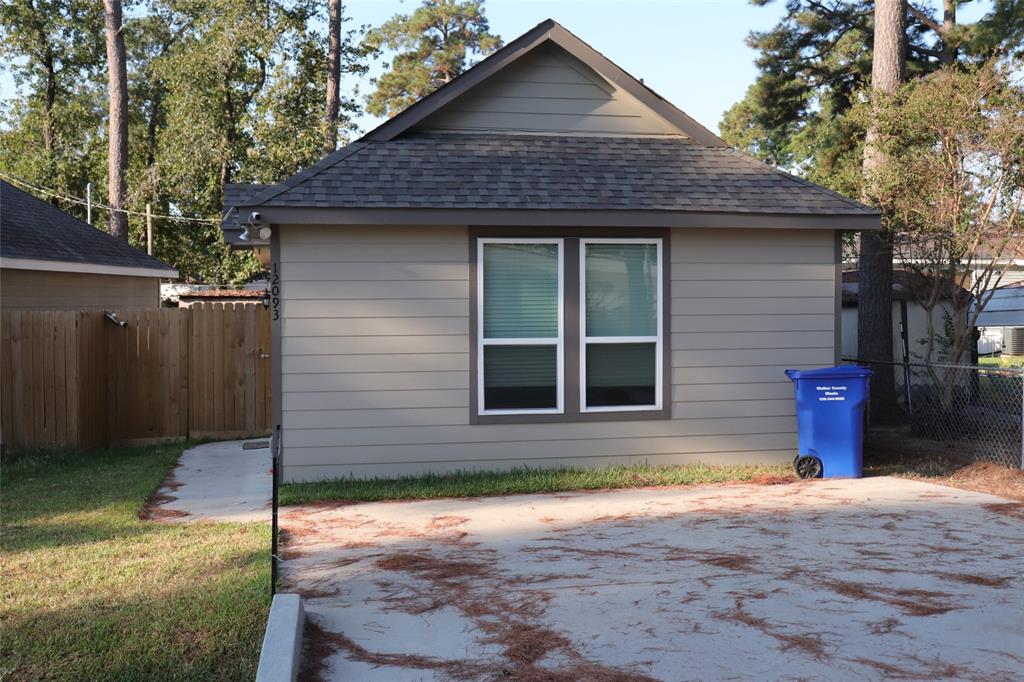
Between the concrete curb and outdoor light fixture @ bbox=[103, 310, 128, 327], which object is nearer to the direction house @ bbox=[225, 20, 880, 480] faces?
the concrete curb

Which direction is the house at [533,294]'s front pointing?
toward the camera

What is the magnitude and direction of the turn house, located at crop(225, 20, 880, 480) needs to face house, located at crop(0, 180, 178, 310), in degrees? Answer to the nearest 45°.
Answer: approximately 135° to its right

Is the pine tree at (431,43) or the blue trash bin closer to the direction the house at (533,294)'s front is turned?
the blue trash bin

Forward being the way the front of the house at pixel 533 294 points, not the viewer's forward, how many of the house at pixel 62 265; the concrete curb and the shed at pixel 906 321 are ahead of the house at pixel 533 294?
1

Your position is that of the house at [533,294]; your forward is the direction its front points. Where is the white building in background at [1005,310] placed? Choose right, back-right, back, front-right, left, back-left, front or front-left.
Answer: back-left

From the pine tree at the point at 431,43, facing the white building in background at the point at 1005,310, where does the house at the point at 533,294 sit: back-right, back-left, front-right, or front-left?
front-right

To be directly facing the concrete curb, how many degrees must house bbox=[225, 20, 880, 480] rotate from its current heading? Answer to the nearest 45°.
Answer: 0° — it already faces it

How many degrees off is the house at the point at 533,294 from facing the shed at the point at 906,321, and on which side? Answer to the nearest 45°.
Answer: approximately 135° to its left

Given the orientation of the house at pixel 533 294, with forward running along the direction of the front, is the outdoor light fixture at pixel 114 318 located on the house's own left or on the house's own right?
on the house's own right

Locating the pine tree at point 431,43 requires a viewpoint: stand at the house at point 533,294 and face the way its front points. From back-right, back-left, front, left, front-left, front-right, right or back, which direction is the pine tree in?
back

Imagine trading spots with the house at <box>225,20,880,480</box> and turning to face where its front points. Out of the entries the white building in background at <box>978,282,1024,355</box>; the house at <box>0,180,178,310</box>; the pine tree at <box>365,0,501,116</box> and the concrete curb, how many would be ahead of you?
1

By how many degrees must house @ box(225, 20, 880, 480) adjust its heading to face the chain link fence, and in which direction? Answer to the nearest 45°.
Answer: approximately 135° to its left
